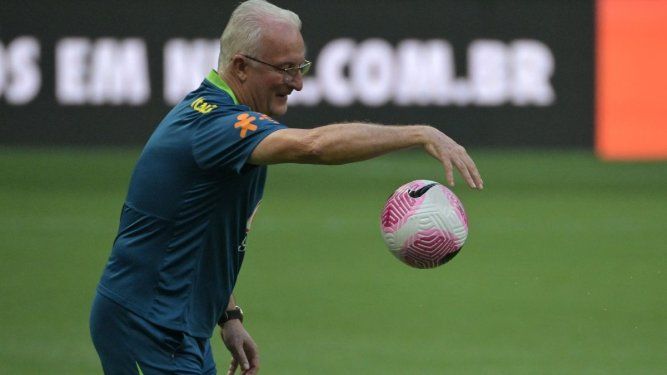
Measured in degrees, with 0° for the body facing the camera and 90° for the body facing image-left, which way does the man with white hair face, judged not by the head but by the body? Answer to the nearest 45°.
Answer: approximately 270°

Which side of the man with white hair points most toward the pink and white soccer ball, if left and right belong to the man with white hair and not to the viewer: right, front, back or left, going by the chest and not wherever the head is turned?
front
